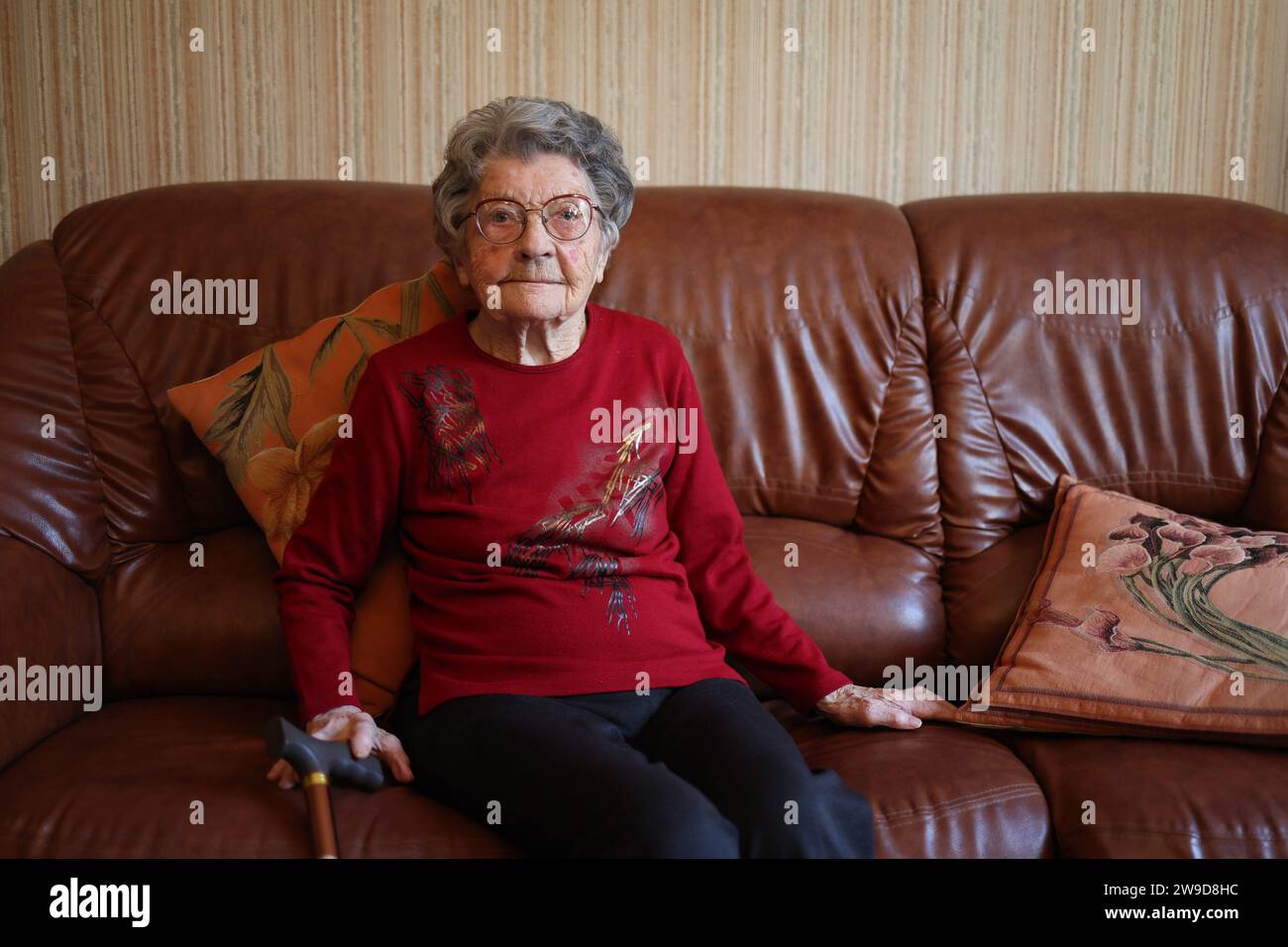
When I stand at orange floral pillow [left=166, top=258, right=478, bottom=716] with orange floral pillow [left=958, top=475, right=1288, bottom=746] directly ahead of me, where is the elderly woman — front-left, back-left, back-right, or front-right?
front-right

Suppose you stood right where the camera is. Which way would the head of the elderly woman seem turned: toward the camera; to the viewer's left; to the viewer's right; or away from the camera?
toward the camera

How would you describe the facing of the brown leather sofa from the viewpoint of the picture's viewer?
facing the viewer
